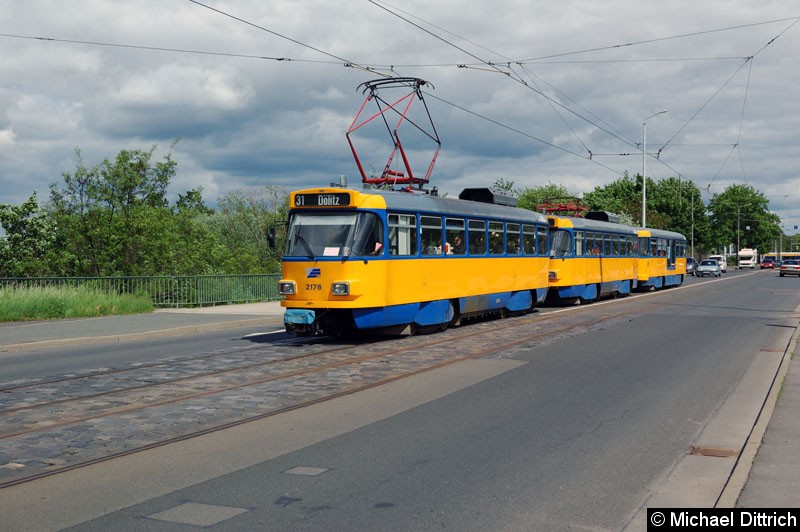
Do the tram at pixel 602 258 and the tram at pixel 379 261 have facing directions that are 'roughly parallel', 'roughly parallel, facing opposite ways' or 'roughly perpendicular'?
roughly parallel

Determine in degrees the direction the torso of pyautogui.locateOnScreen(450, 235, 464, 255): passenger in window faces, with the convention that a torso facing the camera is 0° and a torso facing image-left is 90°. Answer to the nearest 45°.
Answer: approximately 45°

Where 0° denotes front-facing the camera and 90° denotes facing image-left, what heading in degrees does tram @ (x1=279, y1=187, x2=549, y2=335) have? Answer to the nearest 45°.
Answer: approximately 45°

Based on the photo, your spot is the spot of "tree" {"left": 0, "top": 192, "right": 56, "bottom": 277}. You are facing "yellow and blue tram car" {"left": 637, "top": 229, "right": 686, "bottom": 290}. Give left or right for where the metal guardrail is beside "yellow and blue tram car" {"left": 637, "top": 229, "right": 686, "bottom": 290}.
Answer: right

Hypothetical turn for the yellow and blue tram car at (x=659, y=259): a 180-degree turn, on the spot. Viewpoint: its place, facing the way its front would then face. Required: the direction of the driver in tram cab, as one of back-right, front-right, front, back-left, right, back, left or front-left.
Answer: back-right

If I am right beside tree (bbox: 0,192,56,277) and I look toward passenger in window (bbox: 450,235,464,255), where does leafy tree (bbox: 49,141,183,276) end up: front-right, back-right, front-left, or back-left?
front-left

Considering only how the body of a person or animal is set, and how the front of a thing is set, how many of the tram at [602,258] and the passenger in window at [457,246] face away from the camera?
0

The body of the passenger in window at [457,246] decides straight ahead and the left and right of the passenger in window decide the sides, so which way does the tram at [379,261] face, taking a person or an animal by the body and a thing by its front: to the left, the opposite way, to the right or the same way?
the same way

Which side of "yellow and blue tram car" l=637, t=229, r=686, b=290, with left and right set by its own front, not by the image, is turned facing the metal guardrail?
front

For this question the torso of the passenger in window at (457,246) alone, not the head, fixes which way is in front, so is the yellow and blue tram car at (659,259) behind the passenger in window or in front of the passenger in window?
behind

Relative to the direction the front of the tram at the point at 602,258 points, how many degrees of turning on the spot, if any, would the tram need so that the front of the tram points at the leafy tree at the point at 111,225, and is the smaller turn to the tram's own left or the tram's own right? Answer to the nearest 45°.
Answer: approximately 45° to the tram's own right

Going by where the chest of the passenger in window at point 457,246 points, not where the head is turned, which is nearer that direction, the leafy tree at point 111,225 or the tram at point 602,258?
the leafy tree

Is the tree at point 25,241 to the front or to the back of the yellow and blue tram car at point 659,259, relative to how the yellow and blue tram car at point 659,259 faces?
to the front

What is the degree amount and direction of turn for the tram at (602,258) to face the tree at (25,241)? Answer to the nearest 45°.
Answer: approximately 45° to its right

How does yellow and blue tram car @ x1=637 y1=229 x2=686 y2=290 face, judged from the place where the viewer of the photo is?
facing the viewer and to the left of the viewer

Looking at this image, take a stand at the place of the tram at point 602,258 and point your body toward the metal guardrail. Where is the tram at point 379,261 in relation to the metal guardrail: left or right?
left

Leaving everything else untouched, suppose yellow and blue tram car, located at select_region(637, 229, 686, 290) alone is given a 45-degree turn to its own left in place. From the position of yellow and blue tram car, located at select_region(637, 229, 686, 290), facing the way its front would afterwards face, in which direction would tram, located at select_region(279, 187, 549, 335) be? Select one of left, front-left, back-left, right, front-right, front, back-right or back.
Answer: front

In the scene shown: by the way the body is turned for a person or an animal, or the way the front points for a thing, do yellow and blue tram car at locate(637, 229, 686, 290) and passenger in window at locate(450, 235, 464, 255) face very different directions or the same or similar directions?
same or similar directions

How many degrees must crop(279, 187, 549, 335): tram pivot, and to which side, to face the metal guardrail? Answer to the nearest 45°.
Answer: approximately 90° to its right

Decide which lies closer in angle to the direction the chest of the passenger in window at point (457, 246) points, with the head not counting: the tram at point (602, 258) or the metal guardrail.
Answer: the metal guardrail
